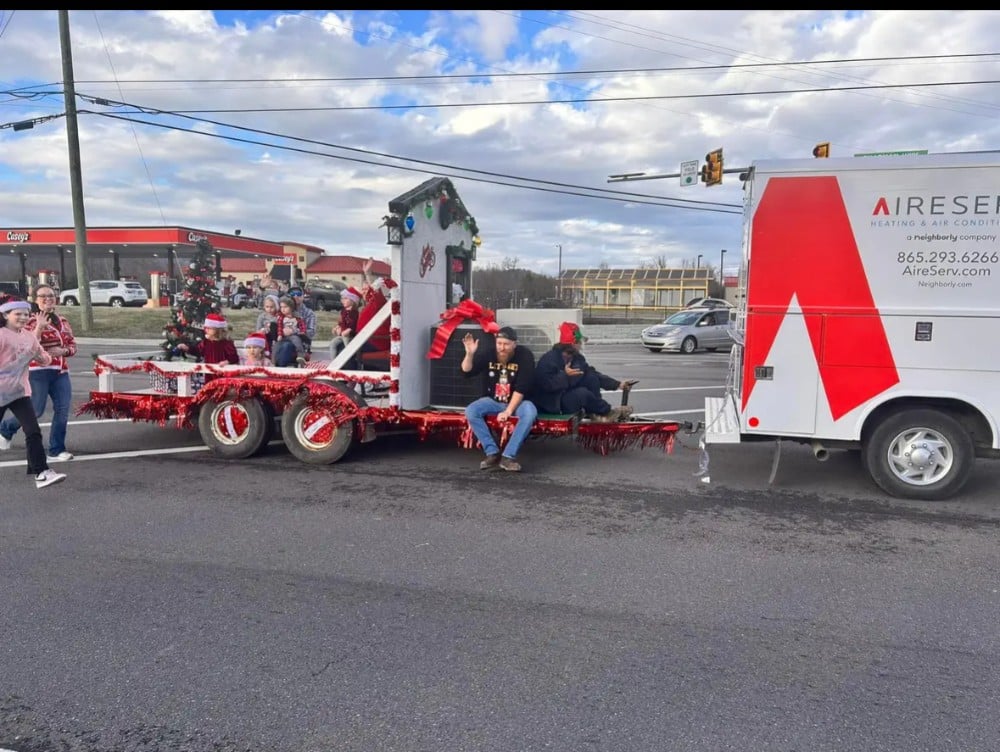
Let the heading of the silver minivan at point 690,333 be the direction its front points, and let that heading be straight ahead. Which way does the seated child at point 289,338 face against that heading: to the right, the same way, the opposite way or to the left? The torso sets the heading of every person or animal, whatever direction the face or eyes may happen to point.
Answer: to the left

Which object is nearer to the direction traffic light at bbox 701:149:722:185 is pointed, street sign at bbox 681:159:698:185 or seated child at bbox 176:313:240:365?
the seated child

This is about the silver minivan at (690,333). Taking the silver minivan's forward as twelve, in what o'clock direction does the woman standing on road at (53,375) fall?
The woman standing on road is roughly at 11 o'clock from the silver minivan.

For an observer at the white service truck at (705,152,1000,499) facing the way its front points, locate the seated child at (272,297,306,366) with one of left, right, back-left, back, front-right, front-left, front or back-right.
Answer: back

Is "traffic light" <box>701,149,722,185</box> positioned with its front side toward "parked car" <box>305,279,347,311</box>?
no

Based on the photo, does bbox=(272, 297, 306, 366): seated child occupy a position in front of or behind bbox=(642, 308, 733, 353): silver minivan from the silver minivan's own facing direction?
in front

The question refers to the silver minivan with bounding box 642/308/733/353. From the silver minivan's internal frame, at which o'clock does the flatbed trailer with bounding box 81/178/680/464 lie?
The flatbed trailer is roughly at 11 o'clock from the silver minivan.

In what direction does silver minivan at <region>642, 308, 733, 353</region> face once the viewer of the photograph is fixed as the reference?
facing the viewer and to the left of the viewer

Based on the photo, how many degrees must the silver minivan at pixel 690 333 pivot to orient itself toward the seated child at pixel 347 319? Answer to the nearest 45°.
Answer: approximately 45° to its left

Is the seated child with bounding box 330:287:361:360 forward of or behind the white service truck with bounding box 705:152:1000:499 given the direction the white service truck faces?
behind

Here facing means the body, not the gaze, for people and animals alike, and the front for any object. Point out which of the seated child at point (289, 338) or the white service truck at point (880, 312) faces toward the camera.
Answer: the seated child

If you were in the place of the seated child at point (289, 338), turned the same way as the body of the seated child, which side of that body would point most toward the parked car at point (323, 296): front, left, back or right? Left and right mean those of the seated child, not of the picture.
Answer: back

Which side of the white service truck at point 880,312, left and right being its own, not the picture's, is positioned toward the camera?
right

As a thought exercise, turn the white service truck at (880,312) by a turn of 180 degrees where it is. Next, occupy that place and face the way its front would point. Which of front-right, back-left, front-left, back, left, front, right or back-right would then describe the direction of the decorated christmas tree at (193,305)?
front
